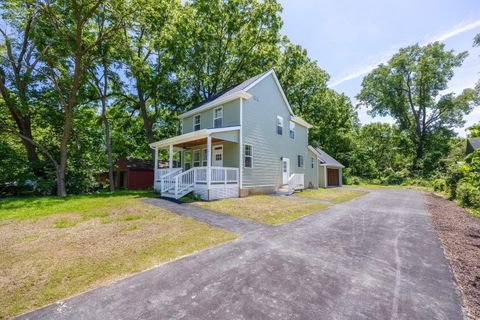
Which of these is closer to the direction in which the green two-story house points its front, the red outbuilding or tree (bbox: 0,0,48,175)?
the tree

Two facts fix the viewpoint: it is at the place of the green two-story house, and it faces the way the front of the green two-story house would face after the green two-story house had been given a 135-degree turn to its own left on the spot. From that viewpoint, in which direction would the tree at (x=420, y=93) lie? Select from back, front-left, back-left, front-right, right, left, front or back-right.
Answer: front-left

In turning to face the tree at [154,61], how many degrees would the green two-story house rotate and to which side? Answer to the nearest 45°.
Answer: approximately 90° to its right

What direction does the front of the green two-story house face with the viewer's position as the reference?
facing the viewer and to the left of the viewer

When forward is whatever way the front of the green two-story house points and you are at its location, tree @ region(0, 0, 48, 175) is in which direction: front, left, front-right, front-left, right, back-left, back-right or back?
front-right

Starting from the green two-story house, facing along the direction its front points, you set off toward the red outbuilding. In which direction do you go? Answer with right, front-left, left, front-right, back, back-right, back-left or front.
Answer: right

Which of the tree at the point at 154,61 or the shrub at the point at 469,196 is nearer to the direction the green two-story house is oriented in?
the tree

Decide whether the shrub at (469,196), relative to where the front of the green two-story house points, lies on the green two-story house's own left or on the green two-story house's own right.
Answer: on the green two-story house's own left
